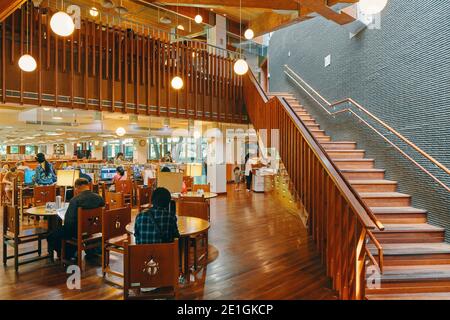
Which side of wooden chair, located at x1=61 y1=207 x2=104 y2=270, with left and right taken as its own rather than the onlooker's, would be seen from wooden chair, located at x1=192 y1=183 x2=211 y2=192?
right

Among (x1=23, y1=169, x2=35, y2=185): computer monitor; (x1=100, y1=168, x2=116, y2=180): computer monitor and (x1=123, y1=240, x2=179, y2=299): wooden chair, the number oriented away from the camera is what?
1

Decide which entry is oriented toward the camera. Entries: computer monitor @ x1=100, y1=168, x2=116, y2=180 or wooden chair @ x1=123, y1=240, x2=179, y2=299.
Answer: the computer monitor

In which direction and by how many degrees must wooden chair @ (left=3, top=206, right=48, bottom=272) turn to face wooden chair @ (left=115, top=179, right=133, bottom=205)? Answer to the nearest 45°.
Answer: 0° — it already faces it

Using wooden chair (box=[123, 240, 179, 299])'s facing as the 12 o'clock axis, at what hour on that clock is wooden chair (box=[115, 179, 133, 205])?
wooden chair (box=[115, 179, 133, 205]) is roughly at 12 o'clock from wooden chair (box=[123, 240, 179, 299]).

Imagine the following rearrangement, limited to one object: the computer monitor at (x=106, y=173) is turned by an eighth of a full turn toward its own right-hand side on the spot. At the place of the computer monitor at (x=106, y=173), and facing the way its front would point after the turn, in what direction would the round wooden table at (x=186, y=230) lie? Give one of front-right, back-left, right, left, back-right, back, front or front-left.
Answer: front-left

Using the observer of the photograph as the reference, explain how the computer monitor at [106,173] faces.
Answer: facing the viewer

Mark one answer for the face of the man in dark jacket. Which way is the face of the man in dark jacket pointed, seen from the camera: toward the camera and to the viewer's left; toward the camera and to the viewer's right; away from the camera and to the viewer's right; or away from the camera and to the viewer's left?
away from the camera and to the viewer's left

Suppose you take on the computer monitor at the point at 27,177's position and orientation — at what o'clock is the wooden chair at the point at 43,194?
The wooden chair is roughly at 12 o'clock from the computer monitor.

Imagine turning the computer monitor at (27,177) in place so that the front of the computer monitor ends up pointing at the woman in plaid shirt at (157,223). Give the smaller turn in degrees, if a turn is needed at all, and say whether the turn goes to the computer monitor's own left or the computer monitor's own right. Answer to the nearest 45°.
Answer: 0° — it already faces them

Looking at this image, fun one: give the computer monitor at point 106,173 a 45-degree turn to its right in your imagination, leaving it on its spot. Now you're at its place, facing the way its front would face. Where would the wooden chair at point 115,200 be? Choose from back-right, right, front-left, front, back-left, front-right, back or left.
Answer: front-left

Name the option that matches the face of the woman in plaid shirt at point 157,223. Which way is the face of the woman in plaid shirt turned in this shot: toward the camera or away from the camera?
away from the camera

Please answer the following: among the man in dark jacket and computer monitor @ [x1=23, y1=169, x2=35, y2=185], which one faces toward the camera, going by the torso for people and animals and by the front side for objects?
the computer monitor

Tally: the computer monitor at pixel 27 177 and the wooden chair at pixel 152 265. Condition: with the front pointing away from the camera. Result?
1

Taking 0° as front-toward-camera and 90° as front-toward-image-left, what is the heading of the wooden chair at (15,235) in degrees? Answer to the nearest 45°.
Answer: approximately 225°
